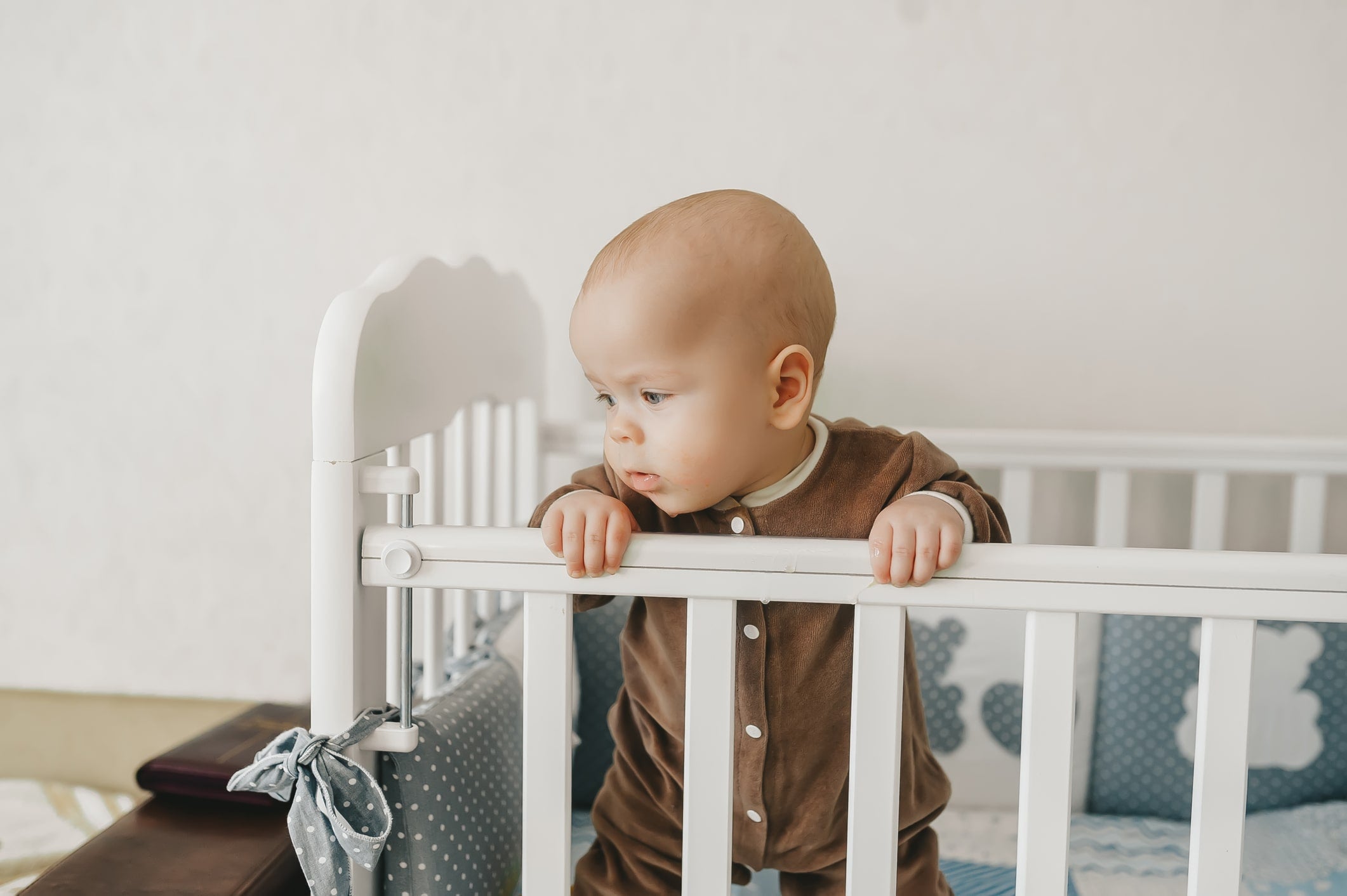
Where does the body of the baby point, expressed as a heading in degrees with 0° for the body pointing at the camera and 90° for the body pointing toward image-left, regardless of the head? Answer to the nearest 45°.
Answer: approximately 0°

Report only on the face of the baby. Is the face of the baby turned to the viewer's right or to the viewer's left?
to the viewer's left

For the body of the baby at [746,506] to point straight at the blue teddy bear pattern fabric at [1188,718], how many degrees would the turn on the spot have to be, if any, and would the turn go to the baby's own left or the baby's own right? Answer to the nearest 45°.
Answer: approximately 135° to the baby's own left
